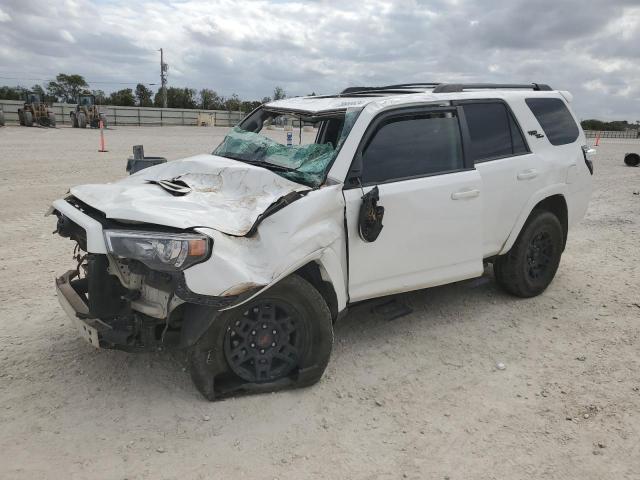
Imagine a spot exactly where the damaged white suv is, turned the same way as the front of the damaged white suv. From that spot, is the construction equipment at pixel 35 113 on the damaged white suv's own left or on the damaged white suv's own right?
on the damaged white suv's own right

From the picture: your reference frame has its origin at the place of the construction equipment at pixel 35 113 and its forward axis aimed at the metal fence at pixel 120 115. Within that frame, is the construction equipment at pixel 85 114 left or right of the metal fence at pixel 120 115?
right

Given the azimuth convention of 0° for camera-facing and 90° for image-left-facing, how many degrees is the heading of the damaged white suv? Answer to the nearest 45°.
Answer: approximately 45°

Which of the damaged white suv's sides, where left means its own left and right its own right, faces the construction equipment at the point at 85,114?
right

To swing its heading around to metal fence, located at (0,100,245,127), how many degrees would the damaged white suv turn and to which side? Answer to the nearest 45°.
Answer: approximately 135° to its right
